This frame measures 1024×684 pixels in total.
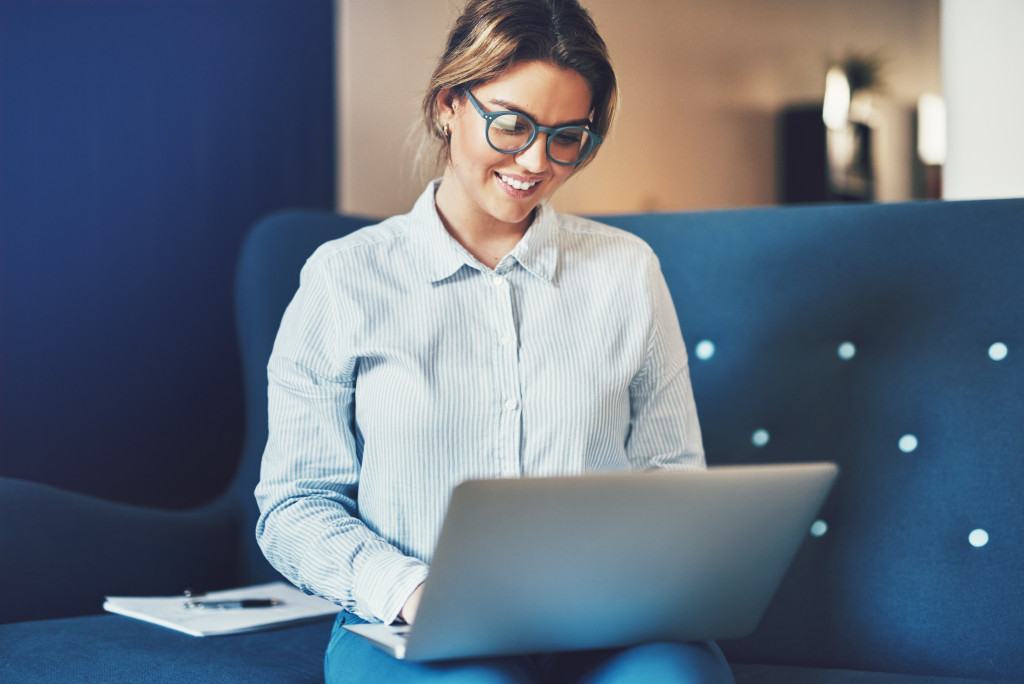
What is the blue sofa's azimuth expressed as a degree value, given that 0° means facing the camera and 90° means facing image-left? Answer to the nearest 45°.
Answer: approximately 0°

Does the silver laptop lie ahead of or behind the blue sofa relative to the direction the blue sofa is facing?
ahead

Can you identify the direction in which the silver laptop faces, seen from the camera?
facing away from the viewer and to the left of the viewer
